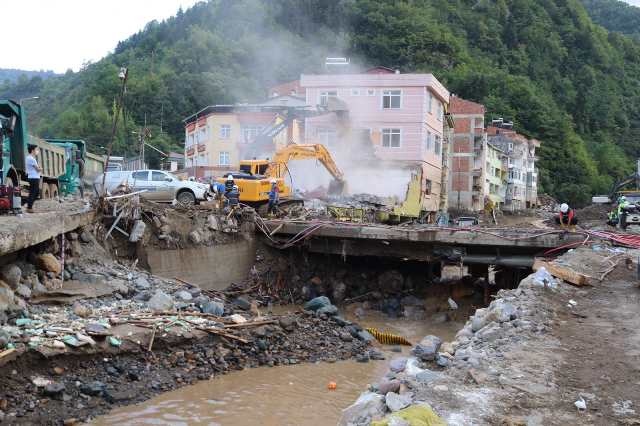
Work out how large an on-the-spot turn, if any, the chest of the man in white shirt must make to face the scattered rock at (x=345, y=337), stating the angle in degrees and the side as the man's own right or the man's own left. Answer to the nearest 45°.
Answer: approximately 45° to the man's own right

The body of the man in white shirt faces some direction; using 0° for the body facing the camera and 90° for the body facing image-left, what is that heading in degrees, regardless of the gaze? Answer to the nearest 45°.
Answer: approximately 270°

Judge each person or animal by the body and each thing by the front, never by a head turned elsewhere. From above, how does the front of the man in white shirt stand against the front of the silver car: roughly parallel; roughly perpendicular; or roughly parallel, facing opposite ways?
roughly parallel

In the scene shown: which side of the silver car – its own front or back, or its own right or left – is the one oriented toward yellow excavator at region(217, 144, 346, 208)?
front

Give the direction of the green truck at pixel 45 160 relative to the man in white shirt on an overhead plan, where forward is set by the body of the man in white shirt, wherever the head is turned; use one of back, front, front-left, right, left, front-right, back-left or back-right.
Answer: left

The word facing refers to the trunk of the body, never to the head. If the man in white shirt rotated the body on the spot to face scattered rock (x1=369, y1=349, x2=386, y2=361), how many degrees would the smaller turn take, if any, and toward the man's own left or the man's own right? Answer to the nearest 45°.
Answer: approximately 45° to the man's own right

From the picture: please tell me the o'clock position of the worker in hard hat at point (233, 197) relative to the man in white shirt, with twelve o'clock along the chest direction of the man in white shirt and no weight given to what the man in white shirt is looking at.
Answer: The worker in hard hat is roughly at 11 o'clock from the man in white shirt.

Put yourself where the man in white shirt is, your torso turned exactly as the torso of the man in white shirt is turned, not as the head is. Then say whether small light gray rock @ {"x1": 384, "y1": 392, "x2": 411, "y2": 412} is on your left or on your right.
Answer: on your right

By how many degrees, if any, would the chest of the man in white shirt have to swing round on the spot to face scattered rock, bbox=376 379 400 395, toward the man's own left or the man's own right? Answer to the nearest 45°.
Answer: approximately 90° to the man's own right

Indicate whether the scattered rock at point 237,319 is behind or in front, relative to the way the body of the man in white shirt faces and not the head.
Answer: in front

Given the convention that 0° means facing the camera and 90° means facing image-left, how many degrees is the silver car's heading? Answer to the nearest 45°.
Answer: approximately 270°

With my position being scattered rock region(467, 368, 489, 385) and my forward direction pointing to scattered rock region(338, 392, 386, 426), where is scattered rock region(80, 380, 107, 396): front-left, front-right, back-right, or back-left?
front-right
